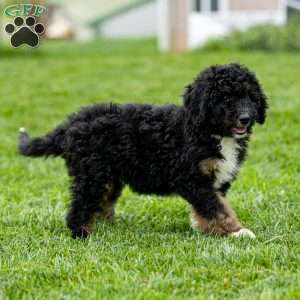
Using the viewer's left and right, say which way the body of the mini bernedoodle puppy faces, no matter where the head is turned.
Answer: facing to the right of the viewer

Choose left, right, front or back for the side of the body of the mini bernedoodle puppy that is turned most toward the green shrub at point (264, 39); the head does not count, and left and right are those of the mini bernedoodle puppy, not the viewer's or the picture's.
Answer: left
